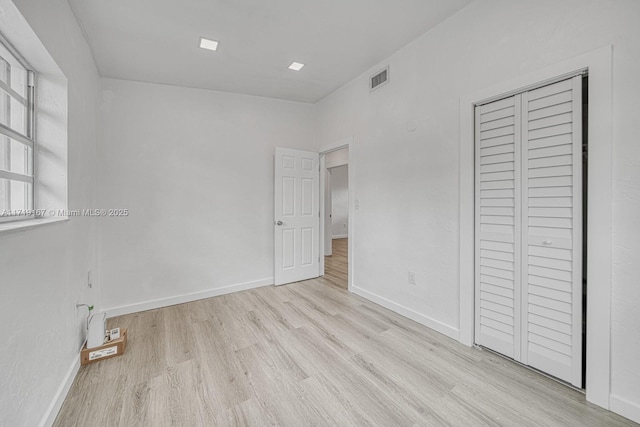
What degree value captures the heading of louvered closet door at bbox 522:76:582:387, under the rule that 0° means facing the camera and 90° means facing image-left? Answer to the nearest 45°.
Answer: approximately 45°

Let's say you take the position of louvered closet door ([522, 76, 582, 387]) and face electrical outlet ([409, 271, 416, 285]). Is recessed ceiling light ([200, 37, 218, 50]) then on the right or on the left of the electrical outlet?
left

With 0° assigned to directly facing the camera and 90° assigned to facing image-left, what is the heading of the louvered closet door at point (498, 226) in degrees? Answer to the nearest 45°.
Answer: approximately 45°

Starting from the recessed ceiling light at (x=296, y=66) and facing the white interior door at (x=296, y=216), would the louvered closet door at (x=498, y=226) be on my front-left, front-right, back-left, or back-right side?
back-right

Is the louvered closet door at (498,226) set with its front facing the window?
yes
